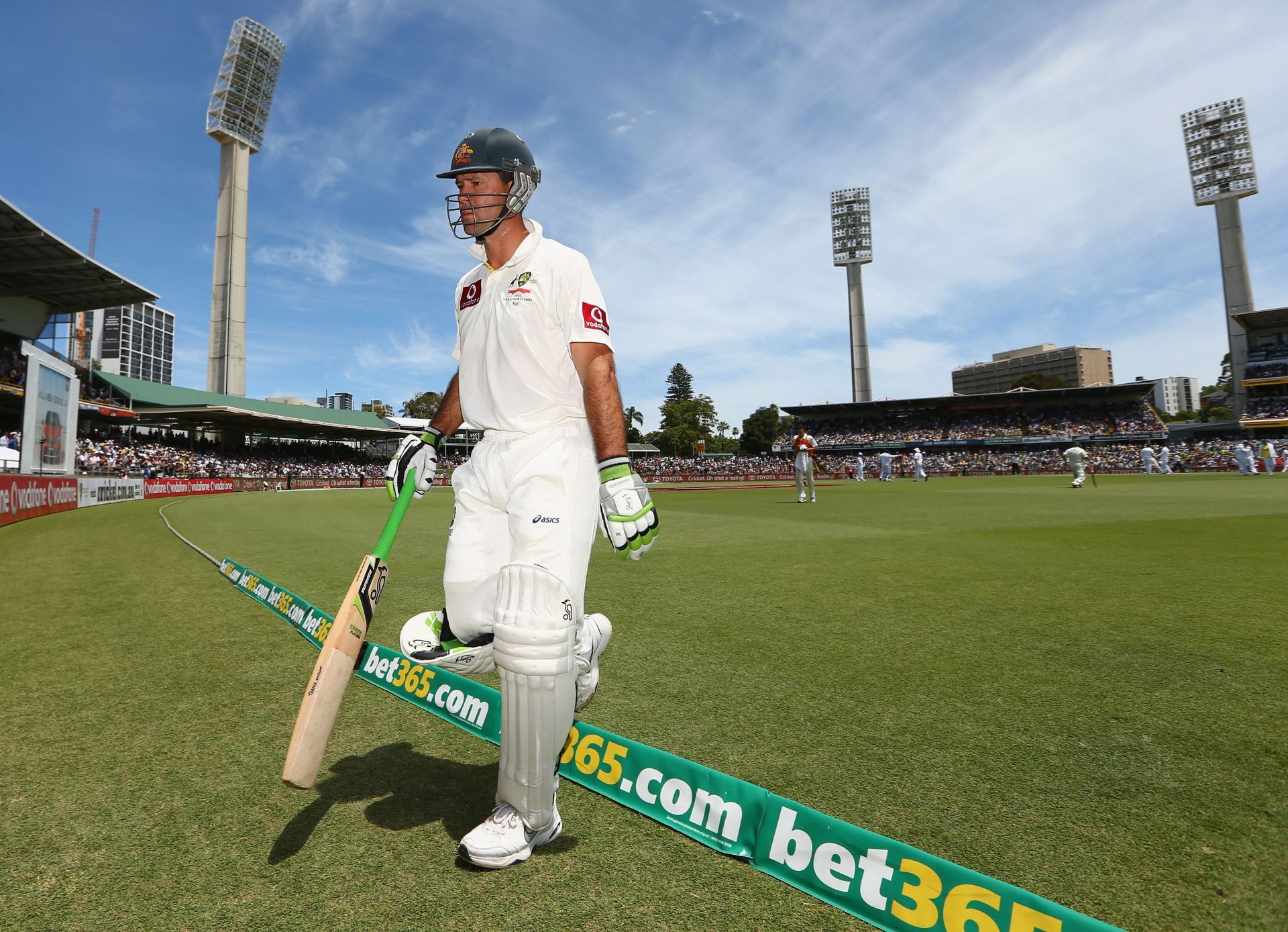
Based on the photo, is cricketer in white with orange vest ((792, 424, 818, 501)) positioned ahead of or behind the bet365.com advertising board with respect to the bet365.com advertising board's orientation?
behind

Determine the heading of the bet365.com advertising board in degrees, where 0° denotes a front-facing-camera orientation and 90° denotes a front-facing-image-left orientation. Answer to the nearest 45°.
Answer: approximately 45°

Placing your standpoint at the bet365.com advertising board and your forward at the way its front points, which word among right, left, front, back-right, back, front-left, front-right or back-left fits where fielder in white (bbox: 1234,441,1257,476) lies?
back

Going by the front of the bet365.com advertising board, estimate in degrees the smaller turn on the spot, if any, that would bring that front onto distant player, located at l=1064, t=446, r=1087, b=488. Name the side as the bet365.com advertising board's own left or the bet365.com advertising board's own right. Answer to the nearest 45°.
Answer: approximately 180°
